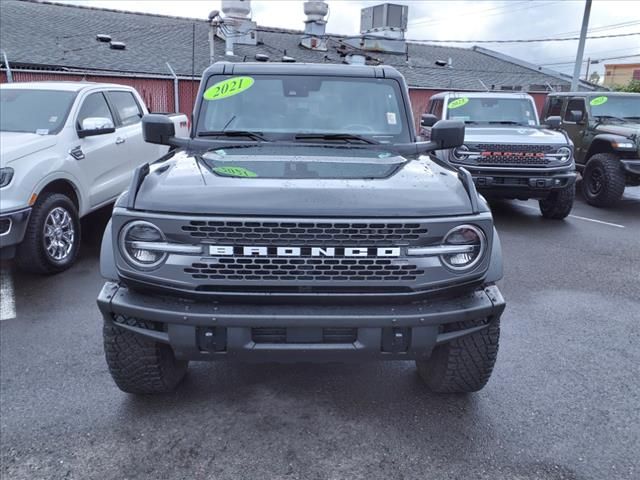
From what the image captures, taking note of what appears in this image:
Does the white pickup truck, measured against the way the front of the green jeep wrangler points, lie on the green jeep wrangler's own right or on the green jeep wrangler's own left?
on the green jeep wrangler's own right

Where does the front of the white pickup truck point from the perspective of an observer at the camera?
facing the viewer and to the left of the viewer

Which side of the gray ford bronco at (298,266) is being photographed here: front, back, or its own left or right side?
front

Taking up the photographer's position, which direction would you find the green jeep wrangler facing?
facing the viewer and to the right of the viewer

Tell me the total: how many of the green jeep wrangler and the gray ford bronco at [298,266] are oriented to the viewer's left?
0

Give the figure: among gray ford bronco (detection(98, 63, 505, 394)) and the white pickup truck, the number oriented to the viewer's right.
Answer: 0

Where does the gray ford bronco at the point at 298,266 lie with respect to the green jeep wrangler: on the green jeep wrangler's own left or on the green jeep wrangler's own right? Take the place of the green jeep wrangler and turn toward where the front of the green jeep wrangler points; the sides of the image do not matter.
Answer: on the green jeep wrangler's own right

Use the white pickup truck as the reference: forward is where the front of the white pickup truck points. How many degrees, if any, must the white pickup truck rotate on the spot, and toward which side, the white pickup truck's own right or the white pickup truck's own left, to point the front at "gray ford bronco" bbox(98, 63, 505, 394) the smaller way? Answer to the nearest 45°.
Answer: approximately 45° to the white pickup truck's own left

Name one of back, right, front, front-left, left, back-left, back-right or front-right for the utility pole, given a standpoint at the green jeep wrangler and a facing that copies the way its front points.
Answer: back-left

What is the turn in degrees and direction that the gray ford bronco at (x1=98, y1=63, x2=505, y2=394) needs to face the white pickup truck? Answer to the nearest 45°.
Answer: approximately 135° to its right
